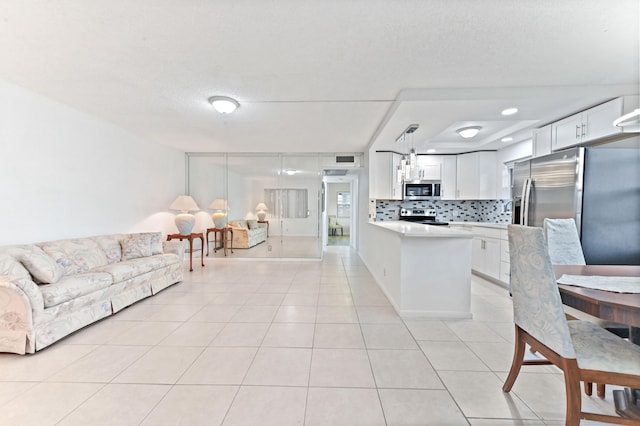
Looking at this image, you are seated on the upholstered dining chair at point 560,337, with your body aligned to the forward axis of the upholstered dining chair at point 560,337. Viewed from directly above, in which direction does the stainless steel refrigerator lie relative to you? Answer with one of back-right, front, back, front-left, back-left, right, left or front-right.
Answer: front-left

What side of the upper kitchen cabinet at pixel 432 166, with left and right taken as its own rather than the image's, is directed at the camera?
front

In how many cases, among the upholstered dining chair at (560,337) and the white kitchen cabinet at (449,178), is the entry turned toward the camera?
1

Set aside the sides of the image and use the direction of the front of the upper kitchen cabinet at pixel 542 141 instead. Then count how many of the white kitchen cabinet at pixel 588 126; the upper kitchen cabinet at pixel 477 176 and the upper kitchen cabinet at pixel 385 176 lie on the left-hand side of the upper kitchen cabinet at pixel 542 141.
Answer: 1

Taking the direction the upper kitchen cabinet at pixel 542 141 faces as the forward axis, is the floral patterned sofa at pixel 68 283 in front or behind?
in front

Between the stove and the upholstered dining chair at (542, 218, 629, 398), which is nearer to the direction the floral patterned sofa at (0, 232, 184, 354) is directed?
the upholstered dining chair

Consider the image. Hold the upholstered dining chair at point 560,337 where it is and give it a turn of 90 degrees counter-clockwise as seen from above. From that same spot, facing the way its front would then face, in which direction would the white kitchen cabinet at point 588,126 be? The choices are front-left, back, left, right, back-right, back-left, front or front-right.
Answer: front-right

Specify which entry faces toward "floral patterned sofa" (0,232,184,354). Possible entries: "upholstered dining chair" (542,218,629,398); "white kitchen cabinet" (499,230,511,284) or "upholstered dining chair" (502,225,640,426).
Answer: the white kitchen cabinet

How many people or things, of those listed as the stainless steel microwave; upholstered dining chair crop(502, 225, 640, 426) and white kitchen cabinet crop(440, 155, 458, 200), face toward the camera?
2

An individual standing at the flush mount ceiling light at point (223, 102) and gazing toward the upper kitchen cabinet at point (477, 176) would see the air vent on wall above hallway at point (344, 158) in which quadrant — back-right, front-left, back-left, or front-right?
front-left

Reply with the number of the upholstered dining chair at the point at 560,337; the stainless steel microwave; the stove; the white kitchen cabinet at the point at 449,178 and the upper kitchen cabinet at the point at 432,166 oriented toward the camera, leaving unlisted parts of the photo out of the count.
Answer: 4

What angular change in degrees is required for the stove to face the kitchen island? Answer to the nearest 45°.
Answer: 0° — it already faces it

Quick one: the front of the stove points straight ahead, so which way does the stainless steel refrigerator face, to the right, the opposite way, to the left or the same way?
to the right

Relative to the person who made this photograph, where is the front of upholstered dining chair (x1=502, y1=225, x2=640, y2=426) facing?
facing away from the viewer and to the right of the viewer

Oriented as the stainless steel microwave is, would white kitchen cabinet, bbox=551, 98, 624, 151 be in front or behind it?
in front

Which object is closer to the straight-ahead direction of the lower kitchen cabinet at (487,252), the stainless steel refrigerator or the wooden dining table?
the wooden dining table

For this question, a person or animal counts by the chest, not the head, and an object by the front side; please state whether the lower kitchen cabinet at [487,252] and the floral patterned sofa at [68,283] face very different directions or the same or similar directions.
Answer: very different directions

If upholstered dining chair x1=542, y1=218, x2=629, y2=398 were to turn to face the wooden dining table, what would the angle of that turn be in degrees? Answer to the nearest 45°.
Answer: approximately 45° to its right
